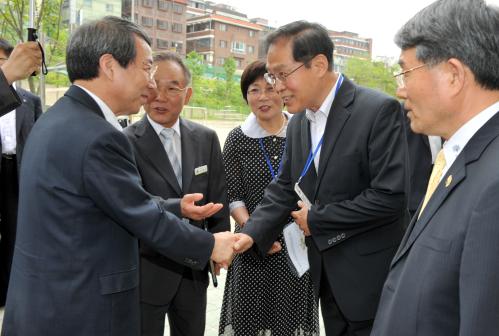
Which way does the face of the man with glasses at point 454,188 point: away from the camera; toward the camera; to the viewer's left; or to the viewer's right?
to the viewer's left

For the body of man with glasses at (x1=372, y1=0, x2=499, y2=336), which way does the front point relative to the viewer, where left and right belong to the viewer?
facing to the left of the viewer

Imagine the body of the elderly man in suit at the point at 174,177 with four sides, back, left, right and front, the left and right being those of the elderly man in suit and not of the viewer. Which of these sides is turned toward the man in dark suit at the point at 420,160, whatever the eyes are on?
left

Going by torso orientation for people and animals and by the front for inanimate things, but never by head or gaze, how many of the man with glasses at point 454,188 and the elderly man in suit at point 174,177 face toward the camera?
1

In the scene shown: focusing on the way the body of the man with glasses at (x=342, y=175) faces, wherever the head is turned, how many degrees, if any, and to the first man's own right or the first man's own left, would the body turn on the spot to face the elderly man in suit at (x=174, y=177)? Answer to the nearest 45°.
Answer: approximately 45° to the first man's own right

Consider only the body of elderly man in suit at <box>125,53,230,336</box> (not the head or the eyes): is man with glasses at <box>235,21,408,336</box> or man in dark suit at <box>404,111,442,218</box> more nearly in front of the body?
the man with glasses

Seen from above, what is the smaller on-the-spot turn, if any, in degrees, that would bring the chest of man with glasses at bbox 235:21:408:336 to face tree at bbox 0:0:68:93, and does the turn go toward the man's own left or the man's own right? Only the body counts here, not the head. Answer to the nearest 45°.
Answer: approximately 90° to the man's own right

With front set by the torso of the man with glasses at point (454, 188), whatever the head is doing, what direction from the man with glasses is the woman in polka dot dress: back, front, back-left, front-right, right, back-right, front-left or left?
front-right

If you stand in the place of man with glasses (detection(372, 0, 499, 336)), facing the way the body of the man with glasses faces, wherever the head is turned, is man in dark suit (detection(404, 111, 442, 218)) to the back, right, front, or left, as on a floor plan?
right

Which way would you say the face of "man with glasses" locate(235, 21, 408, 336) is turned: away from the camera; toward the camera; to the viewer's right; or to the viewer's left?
to the viewer's left

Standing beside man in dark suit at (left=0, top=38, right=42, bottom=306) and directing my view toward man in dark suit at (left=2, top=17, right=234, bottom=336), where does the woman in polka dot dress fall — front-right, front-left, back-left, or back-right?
front-left

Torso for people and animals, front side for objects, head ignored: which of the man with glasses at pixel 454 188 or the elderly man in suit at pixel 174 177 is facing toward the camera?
the elderly man in suit

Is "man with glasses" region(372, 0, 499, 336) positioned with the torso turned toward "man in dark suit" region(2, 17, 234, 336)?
yes

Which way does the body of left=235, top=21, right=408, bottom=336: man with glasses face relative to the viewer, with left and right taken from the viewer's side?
facing the viewer and to the left of the viewer

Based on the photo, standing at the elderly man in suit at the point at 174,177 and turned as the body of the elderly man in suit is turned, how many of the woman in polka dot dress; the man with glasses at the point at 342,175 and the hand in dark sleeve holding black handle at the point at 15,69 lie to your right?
1

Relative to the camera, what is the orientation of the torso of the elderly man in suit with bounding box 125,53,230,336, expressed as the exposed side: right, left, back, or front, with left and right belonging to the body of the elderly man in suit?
front

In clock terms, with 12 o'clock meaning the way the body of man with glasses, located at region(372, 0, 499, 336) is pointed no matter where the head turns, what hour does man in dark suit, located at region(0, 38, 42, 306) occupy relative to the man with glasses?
The man in dark suit is roughly at 1 o'clock from the man with glasses.

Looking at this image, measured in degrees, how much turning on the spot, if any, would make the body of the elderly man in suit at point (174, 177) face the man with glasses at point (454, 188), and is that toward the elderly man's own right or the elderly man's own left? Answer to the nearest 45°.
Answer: approximately 45° to the elderly man's own left

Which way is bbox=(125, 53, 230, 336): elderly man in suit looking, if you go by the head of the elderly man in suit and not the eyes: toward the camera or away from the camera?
toward the camera

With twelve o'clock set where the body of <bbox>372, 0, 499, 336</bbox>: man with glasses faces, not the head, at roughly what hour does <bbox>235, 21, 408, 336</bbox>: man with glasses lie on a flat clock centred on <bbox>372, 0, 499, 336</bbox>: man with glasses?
<bbox>235, 21, 408, 336</bbox>: man with glasses is roughly at 2 o'clock from <bbox>372, 0, 499, 336</bbox>: man with glasses.
